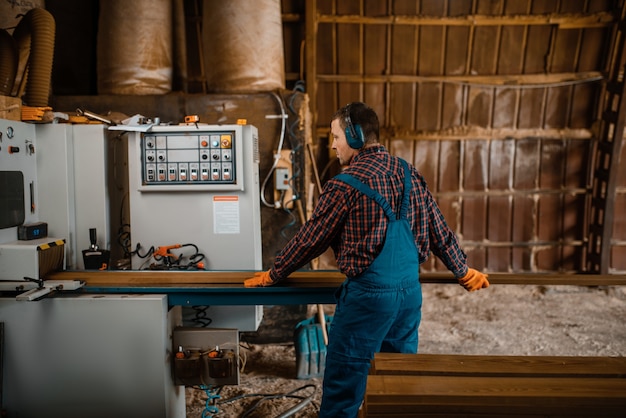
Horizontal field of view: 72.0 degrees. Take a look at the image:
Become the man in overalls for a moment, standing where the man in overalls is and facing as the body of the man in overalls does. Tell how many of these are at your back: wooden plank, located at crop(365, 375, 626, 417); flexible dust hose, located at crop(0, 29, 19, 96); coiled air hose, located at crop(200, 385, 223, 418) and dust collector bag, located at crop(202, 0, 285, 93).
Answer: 1

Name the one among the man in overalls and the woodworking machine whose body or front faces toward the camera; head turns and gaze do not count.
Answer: the woodworking machine

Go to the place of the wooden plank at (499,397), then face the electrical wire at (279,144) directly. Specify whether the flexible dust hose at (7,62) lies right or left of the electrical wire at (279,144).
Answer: left

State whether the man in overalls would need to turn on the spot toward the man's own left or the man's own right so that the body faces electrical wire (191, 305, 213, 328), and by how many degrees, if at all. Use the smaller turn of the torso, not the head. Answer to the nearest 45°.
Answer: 0° — they already face it

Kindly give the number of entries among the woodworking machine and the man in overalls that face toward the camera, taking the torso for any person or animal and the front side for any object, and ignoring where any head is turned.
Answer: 1

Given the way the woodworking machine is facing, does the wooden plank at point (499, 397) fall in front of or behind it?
in front

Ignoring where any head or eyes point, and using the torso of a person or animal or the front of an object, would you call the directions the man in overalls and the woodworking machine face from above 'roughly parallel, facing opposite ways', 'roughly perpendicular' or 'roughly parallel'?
roughly parallel, facing opposite ways

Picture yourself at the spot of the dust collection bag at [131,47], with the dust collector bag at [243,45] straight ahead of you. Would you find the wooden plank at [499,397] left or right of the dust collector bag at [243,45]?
right

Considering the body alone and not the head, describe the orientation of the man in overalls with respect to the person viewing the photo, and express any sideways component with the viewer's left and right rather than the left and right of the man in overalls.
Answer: facing away from the viewer and to the left of the viewer

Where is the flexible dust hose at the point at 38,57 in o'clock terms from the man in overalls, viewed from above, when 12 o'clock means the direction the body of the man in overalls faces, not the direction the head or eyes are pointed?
The flexible dust hose is roughly at 11 o'clock from the man in overalls.

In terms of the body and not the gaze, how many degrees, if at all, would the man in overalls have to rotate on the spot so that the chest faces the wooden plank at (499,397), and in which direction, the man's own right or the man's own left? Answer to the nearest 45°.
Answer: approximately 180°

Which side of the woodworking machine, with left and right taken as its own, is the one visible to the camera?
front

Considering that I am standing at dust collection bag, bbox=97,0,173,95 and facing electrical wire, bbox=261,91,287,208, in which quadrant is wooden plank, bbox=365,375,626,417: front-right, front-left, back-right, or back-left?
front-right
